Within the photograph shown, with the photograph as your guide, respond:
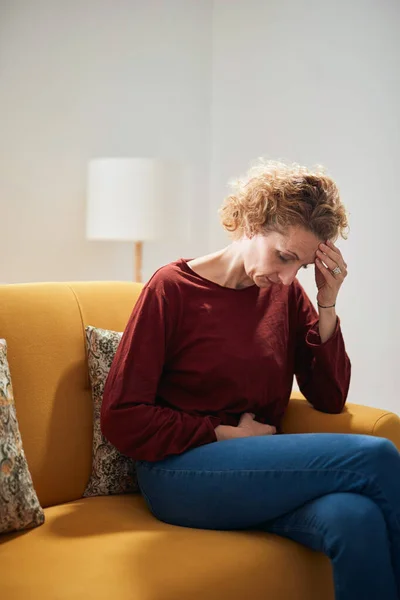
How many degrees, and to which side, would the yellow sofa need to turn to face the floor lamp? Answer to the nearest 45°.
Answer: approximately 135° to its left

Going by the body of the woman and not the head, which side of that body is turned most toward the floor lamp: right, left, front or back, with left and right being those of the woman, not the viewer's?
back

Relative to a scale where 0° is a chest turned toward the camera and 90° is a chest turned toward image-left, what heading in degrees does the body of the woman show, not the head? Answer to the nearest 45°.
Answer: approximately 315°

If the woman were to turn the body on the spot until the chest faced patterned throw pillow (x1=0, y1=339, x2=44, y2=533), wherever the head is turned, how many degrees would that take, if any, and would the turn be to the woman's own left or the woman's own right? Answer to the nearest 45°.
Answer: approximately 90° to the woman's own right
